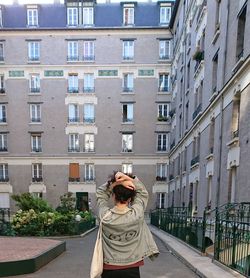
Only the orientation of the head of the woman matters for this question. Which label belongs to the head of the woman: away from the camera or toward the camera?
away from the camera

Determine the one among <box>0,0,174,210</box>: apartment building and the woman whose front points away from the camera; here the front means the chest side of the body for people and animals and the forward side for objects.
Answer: the woman

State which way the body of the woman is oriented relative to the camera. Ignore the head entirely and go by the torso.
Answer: away from the camera

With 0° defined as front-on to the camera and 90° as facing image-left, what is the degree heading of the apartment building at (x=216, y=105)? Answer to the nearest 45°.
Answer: approximately 90°

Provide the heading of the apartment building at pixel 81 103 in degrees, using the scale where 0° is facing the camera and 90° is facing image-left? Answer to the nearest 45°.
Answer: approximately 0°

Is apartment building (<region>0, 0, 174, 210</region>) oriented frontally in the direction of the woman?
yes

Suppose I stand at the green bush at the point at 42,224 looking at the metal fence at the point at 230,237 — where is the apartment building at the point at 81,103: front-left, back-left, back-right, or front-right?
back-left

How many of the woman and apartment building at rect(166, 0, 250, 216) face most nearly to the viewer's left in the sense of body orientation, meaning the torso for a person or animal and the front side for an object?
1

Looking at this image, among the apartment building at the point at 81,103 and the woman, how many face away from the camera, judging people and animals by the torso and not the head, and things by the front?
1
